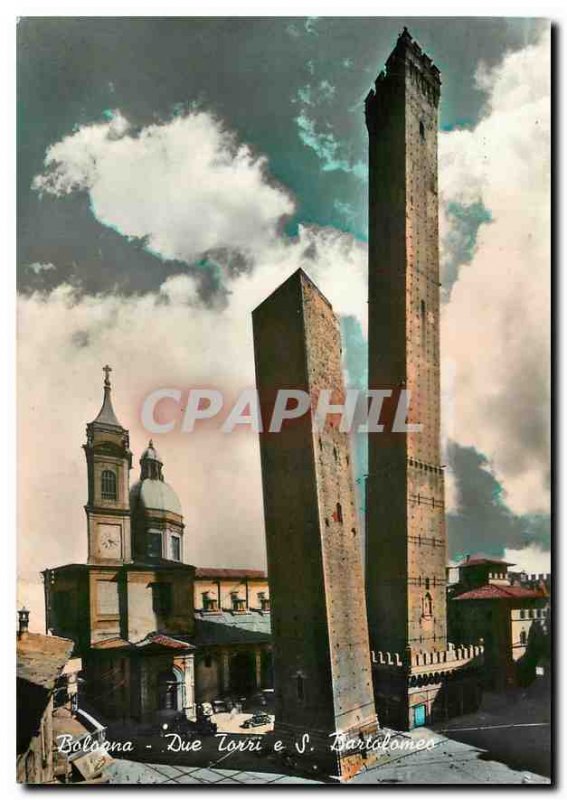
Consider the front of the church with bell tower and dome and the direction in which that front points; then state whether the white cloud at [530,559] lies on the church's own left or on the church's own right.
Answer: on the church's own left

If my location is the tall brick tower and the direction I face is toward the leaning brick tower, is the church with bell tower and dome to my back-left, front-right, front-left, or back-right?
front-right

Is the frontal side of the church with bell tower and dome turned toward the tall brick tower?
no

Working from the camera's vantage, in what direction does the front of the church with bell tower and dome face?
facing the viewer
